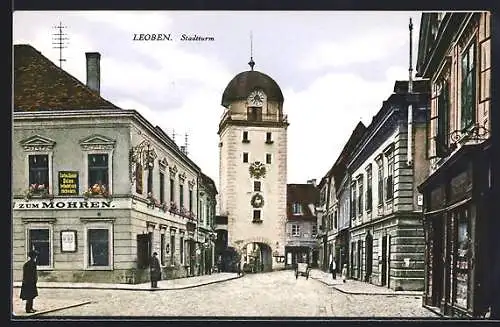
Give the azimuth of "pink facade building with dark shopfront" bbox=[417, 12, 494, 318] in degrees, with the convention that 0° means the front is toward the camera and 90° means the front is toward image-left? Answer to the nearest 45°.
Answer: approximately 90°

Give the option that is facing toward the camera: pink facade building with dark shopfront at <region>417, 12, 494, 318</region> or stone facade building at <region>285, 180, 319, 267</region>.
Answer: stone facade building at <region>285, 180, 319, 267</region>

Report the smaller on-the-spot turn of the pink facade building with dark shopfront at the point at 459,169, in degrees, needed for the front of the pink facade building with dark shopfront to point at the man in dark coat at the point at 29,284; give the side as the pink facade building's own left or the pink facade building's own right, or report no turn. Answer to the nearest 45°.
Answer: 0° — it already faces them

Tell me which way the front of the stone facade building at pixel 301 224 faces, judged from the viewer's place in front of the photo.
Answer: facing the viewer

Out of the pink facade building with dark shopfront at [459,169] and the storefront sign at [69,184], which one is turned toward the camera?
the storefront sign

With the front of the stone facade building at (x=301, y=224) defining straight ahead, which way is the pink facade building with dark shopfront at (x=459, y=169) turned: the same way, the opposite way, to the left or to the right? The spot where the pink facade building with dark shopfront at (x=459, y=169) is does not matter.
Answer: to the right

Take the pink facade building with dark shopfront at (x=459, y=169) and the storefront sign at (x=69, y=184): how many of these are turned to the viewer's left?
1

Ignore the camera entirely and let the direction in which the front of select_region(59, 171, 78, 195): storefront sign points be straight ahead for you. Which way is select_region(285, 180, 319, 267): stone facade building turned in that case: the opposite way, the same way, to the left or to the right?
the same way
